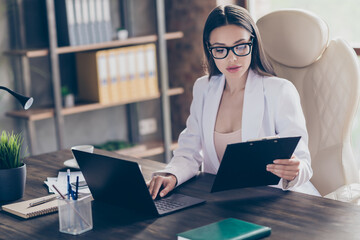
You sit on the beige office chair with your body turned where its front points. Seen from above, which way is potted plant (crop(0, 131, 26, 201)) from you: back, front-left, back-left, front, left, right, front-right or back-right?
front

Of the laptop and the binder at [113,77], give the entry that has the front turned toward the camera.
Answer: the binder

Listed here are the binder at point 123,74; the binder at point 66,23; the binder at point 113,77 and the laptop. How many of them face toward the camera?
3

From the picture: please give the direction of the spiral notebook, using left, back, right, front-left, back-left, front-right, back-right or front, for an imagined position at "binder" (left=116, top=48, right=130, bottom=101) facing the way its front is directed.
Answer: front

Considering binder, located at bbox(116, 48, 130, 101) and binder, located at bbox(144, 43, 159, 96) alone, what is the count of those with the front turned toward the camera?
2

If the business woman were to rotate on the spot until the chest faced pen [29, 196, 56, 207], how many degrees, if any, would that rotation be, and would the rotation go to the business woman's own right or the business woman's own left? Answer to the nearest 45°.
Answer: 0° — they already face it

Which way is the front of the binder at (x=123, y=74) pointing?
toward the camera

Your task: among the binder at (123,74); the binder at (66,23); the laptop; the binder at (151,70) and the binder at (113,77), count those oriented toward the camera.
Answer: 4

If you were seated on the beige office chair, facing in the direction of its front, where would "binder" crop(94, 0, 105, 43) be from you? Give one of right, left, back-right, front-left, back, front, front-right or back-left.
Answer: right

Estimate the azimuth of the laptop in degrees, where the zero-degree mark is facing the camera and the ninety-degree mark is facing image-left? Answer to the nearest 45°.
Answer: approximately 225°

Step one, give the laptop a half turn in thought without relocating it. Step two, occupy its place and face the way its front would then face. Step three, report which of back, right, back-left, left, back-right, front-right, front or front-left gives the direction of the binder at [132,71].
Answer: back-right

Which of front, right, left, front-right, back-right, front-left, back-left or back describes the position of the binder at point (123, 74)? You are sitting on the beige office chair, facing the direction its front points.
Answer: right

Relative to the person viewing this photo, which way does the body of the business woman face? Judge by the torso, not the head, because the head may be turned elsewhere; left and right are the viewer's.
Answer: facing the viewer and to the left of the viewer

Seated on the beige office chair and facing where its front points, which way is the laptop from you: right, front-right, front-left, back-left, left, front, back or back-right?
front

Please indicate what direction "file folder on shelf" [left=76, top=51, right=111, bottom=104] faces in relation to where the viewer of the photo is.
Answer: facing the viewer and to the right of the viewer
